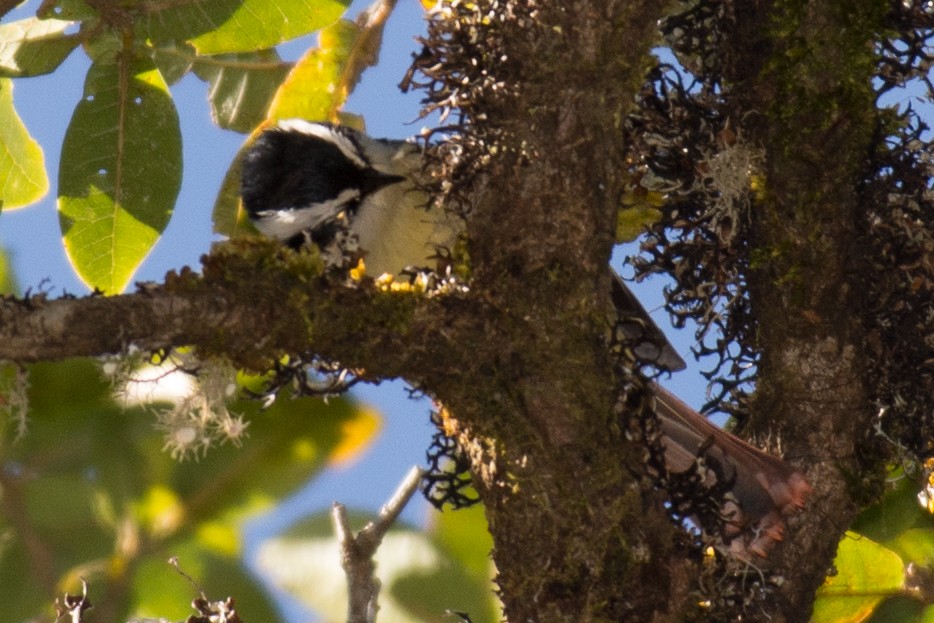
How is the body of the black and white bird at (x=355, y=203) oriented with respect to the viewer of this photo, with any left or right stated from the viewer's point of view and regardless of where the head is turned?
facing to the left of the viewer
